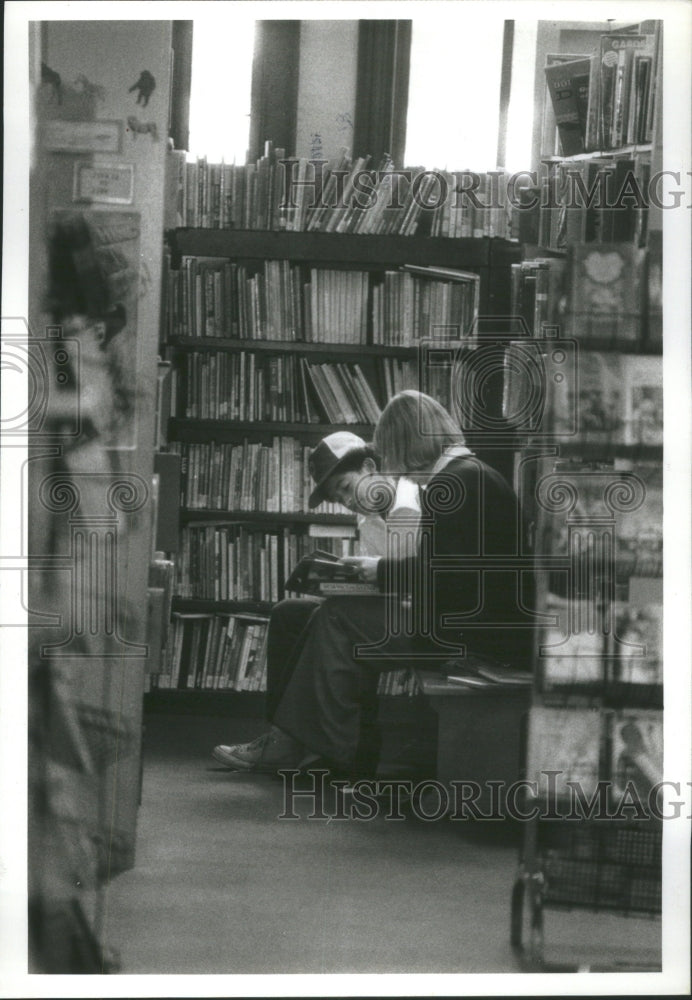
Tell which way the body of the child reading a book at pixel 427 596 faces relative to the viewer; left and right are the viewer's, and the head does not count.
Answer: facing to the left of the viewer

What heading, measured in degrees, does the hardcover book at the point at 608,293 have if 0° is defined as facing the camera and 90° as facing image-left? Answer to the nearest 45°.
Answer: approximately 0°

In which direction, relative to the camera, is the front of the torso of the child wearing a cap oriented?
to the viewer's left

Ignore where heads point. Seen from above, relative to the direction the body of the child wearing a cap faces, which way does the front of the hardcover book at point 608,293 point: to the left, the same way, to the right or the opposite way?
to the left

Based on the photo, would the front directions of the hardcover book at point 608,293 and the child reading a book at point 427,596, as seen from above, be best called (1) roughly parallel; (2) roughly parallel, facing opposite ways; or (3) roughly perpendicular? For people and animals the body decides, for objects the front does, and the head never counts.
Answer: roughly perpendicular
